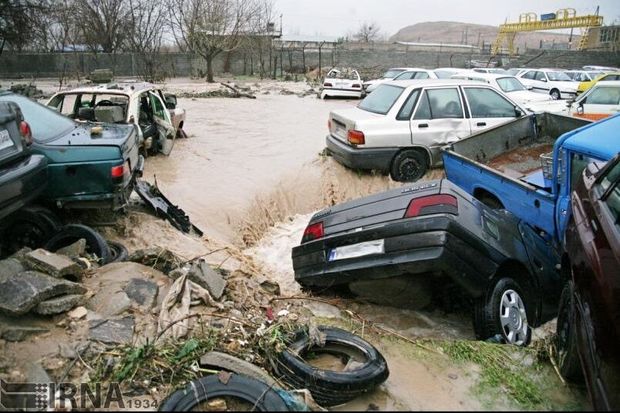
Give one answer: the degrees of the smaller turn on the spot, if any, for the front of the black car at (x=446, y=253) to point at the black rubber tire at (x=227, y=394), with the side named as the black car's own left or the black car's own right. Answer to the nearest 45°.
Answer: approximately 180°

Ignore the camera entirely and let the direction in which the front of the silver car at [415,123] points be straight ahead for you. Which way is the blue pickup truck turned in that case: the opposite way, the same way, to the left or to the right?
to the right

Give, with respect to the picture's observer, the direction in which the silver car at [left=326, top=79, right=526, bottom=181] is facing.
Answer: facing away from the viewer and to the right of the viewer

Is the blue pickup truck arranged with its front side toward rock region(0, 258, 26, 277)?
no

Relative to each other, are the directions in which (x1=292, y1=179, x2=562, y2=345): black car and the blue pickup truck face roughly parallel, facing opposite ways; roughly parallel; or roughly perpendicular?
roughly perpendicular

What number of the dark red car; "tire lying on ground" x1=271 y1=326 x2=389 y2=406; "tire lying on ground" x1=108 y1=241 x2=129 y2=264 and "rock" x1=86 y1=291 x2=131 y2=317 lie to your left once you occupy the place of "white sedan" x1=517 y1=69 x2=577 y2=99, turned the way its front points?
0

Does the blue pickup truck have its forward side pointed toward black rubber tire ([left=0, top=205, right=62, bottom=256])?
no

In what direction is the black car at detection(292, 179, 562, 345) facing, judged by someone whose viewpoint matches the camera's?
facing away from the viewer and to the right of the viewer

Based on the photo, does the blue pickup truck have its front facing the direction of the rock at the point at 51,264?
no

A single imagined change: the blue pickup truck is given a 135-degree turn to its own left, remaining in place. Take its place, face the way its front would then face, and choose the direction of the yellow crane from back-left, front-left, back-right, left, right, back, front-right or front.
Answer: front

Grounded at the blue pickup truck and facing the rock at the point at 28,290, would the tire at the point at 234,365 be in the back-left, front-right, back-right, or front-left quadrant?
front-left

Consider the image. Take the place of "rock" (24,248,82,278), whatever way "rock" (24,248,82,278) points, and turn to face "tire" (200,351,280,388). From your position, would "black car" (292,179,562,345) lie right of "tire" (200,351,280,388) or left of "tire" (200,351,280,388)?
left

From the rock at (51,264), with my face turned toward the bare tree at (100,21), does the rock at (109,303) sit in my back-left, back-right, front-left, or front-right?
back-right

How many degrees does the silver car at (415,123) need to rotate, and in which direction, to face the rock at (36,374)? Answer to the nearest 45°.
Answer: approximately 135° to its right

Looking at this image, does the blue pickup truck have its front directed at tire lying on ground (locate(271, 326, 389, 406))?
no

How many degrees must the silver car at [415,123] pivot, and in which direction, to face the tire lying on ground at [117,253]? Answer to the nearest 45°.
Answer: approximately 180°

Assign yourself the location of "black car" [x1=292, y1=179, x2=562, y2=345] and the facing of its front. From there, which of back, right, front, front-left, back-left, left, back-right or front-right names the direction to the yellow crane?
front-left
